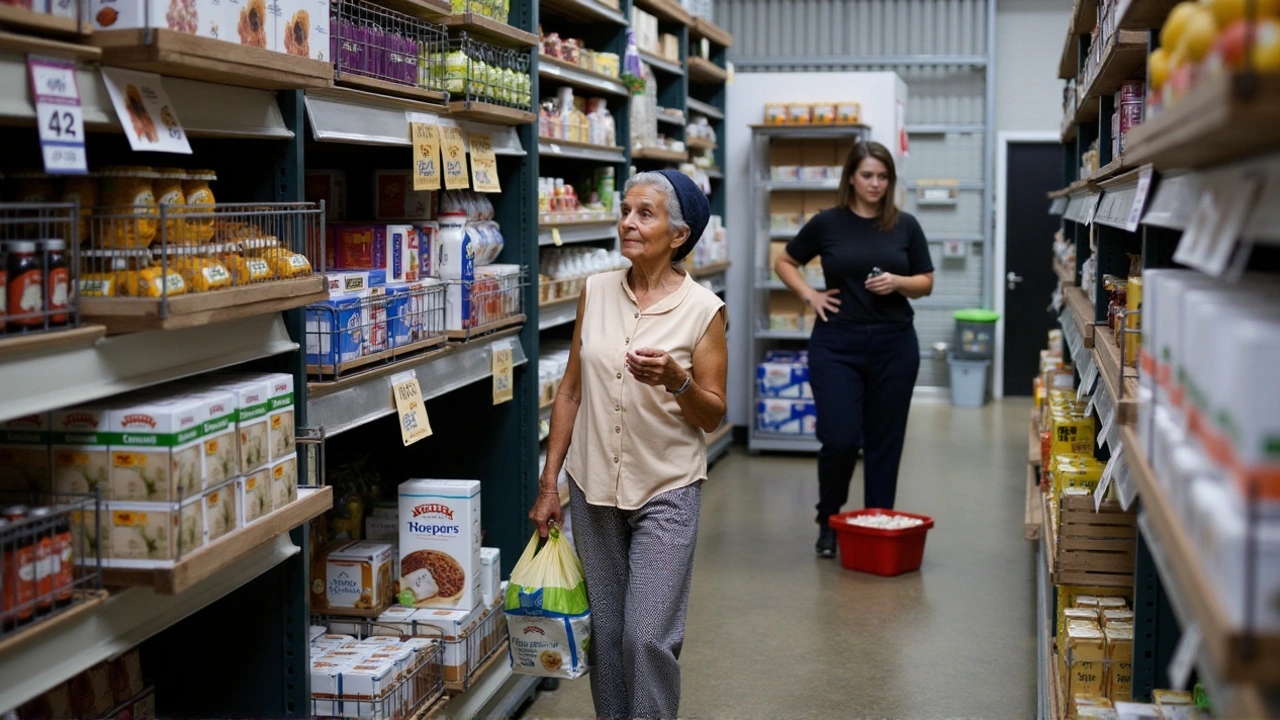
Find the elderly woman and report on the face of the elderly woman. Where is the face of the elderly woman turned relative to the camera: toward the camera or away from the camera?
toward the camera

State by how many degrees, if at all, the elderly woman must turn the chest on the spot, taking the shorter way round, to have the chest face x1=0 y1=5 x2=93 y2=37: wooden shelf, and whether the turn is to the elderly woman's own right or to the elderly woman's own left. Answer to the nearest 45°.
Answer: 0° — they already face it

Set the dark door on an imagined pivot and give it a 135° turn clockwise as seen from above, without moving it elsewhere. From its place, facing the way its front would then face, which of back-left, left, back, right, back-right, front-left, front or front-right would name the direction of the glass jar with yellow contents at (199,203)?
back-left

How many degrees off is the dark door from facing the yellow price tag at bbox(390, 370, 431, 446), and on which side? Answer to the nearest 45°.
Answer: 0° — it already faces it

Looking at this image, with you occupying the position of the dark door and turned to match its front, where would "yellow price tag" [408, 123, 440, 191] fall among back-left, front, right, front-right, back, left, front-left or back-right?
front

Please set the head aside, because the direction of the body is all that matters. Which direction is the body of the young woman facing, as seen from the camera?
toward the camera

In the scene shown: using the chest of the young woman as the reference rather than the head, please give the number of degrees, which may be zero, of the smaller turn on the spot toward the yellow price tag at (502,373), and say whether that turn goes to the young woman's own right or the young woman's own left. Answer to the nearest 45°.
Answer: approximately 45° to the young woman's own right

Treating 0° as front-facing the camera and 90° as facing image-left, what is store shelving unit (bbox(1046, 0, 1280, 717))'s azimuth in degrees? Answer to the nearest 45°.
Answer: approximately 90°

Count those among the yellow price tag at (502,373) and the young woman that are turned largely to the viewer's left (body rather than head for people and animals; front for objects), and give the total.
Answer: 0

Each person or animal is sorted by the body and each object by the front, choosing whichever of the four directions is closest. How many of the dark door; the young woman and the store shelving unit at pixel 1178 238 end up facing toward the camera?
2

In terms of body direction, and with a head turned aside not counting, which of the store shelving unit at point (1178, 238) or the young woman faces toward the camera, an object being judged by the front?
the young woman

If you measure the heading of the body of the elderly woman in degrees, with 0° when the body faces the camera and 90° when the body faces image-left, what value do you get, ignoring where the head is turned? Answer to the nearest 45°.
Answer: approximately 45°

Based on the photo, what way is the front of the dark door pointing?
toward the camera

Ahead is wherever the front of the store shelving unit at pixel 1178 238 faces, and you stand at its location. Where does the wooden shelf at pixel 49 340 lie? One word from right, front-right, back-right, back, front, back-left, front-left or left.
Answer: front

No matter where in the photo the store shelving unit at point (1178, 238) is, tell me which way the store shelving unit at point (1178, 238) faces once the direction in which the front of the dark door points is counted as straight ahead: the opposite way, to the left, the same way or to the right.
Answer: to the right

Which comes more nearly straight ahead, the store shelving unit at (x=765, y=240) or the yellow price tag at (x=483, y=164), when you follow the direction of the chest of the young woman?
the yellow price tag

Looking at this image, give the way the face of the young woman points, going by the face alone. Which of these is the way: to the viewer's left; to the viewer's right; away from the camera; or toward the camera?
toward the camera
